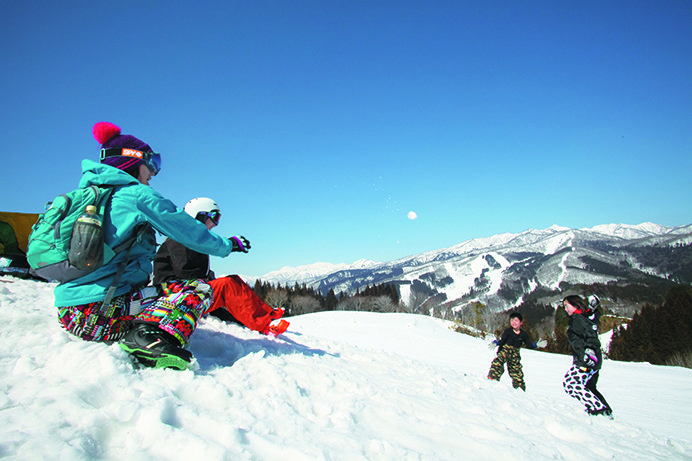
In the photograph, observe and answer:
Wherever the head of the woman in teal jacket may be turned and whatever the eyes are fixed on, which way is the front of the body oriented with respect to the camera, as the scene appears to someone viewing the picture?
to the viewer's right

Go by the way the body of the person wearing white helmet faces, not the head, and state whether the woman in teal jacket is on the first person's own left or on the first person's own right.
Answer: on the first person's own right

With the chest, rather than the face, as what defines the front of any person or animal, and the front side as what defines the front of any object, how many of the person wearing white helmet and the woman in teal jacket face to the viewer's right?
2

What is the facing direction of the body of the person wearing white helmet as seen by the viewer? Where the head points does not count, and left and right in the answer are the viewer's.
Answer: facing to the right of the viewer

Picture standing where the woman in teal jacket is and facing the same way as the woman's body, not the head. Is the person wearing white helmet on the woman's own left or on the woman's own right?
on the woman's own left
